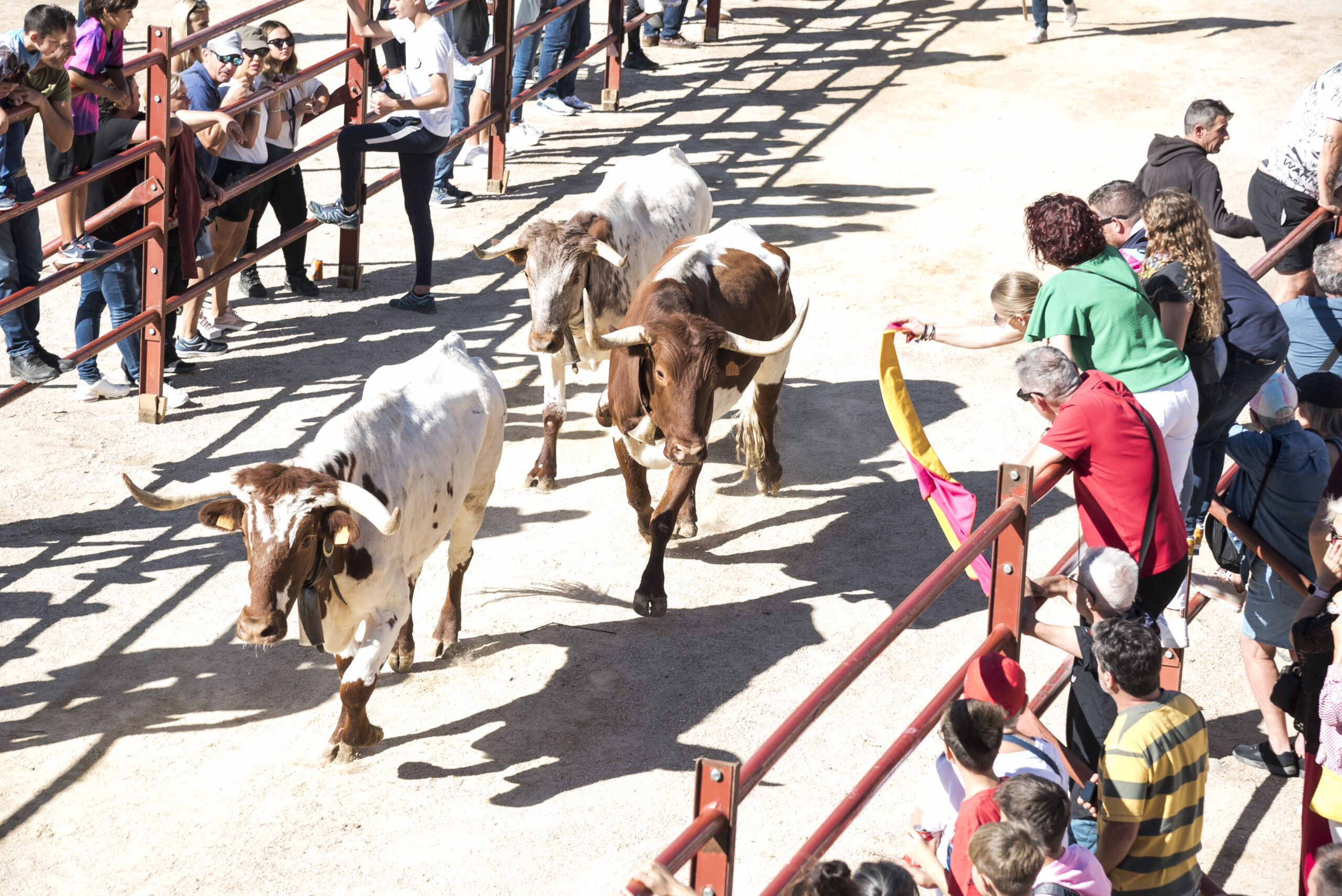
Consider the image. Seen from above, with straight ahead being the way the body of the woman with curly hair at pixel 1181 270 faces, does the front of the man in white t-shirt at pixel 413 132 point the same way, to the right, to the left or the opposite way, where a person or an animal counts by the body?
to the left

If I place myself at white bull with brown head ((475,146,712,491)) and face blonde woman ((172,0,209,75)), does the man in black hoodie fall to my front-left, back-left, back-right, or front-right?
back-right

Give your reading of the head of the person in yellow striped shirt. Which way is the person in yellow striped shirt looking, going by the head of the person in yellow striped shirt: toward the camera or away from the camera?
away from the camera

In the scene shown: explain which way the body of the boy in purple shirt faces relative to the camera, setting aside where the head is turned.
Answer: to the viewer's right

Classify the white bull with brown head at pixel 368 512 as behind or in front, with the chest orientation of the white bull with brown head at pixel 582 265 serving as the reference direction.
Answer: in front

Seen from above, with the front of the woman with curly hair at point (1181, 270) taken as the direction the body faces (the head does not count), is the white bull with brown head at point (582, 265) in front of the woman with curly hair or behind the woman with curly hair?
in front

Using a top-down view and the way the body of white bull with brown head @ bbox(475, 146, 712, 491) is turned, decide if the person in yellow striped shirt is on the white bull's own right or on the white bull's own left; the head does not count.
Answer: on the white bull's own left

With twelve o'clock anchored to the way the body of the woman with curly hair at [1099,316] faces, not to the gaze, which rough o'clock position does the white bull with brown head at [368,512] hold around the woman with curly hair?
The white bull with brown head is roughly at 10 o'clock from the woman with curly hair.

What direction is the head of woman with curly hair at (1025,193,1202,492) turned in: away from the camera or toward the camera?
away from the camera

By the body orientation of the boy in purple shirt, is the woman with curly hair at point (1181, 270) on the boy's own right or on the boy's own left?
on the boy's own right

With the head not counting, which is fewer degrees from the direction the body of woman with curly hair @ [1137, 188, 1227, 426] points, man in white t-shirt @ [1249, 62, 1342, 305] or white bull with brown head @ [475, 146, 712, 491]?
the white bull with brown head

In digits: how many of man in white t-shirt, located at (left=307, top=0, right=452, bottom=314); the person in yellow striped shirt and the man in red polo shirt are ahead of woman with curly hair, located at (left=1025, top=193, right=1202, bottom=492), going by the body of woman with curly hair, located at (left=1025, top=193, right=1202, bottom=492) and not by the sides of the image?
1

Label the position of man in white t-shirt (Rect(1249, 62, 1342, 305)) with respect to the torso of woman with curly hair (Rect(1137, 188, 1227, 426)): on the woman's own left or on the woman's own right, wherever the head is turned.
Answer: on the woman's own right

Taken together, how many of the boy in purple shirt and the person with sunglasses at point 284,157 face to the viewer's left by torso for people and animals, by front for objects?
0
